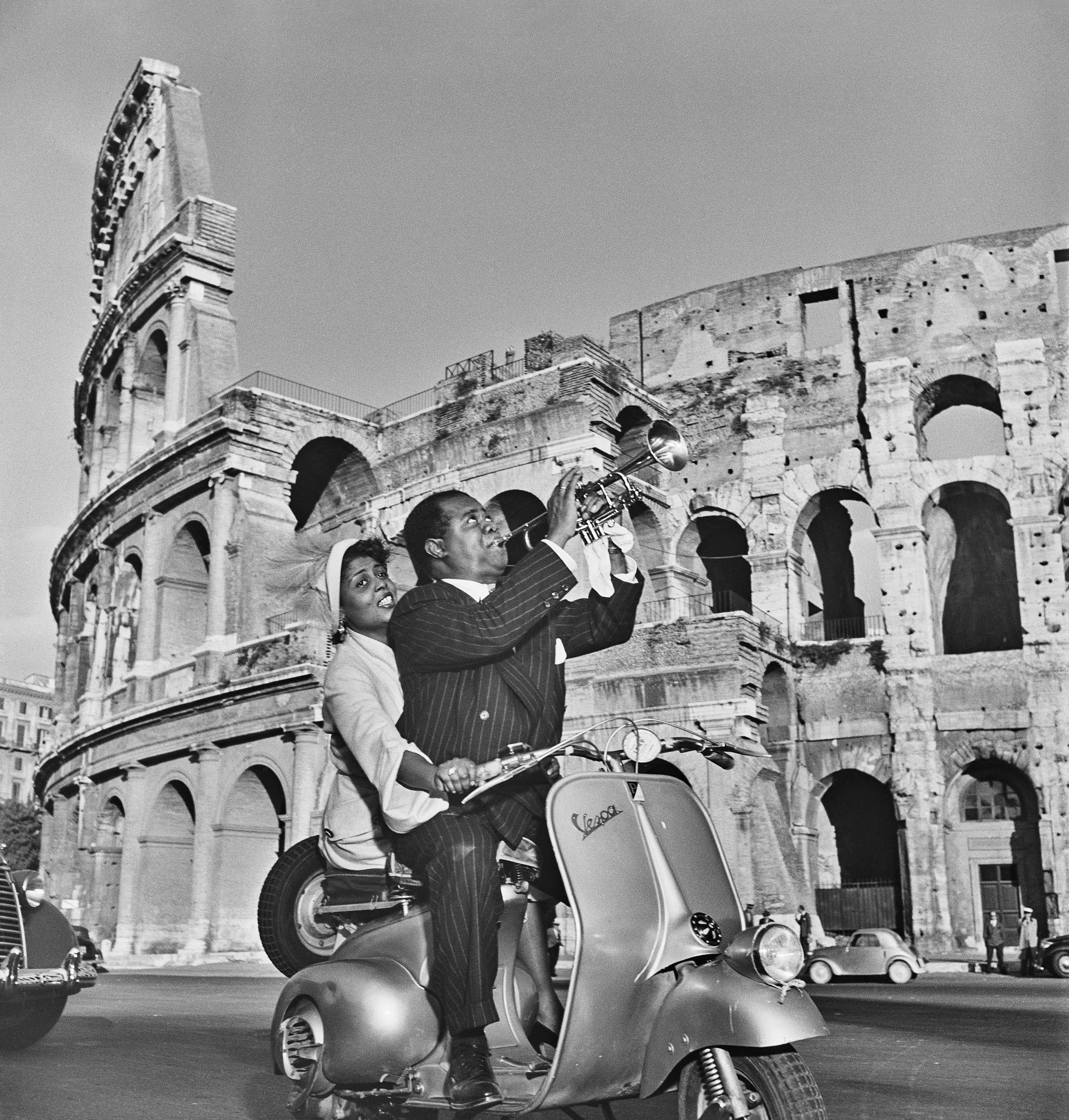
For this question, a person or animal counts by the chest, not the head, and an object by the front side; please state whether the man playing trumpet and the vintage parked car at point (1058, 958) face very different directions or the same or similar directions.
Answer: very different directions

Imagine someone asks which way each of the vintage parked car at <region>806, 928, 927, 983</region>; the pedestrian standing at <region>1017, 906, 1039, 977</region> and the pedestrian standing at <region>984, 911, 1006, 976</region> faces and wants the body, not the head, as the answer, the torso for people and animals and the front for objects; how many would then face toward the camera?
2

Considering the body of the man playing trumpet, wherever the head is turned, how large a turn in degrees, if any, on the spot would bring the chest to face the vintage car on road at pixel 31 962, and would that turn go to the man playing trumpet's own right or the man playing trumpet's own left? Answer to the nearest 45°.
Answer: approximately 180°

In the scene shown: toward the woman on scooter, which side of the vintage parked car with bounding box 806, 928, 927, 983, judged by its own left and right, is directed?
left

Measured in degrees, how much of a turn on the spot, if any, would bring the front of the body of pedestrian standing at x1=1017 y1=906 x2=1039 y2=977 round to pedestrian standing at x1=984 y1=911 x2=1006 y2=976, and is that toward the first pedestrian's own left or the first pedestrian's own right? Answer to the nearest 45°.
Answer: approximately 45° to the first pedestrian's own right

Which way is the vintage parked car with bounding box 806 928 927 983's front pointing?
to the viewer's left

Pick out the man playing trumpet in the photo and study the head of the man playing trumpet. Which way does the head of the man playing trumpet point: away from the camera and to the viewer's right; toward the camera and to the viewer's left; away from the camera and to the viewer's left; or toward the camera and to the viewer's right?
toward the camera and to the viewer's right

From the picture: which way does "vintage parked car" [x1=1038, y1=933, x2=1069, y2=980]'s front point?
to the viewer's left

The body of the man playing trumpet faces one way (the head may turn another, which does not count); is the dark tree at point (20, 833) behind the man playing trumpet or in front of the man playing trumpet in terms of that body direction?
behind

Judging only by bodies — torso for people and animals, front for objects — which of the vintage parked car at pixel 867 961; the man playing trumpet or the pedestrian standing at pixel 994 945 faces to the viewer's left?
the vintage parked car

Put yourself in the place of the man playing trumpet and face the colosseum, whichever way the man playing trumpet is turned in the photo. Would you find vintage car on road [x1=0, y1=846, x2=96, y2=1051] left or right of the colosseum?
left
